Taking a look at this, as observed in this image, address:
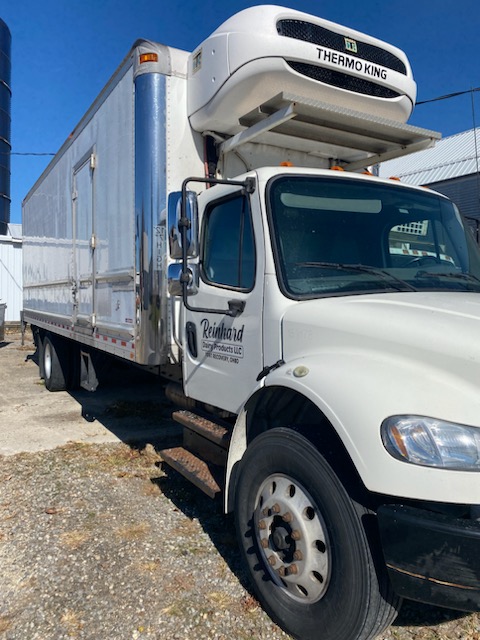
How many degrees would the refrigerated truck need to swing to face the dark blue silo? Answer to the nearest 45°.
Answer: approximately 180°

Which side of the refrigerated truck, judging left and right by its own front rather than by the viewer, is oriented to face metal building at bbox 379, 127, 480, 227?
left

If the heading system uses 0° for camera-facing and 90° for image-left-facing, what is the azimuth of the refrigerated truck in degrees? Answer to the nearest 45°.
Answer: approximately 315°
